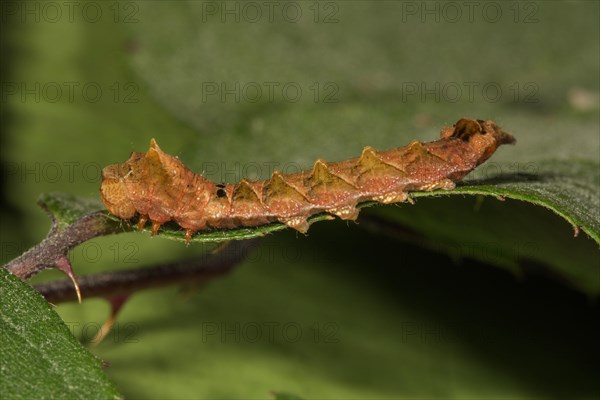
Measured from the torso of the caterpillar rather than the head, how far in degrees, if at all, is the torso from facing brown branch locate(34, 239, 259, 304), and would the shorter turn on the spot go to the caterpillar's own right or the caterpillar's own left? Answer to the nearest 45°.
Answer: approximately 45° to the caterpillar's own right

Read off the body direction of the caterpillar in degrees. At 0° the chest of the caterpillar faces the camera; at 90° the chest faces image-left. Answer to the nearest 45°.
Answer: approximately 90°
